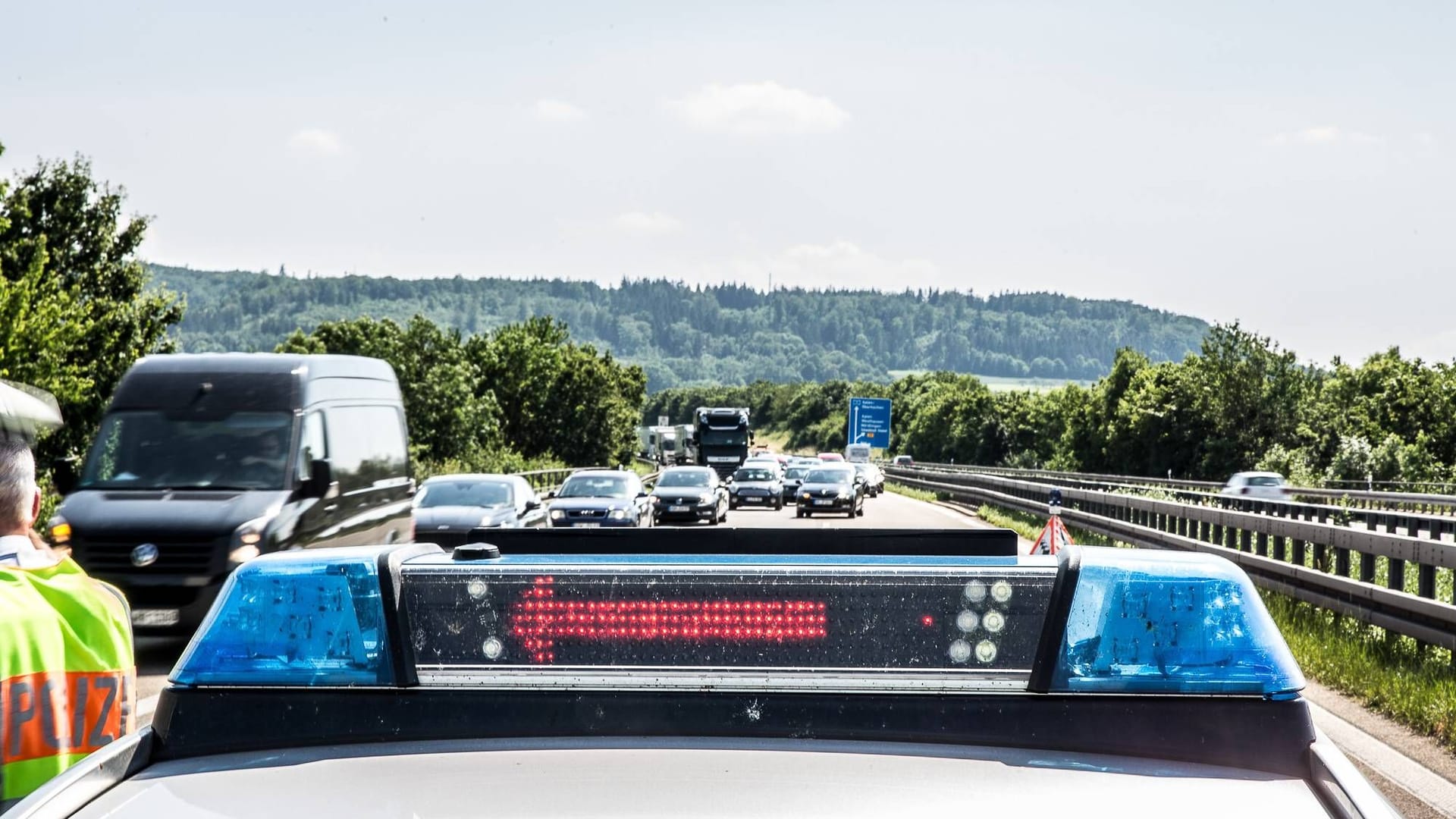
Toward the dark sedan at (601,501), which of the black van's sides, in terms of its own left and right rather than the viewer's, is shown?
back

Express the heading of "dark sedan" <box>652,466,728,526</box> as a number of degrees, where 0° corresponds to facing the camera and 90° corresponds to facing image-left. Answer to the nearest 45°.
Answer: approximately 0°

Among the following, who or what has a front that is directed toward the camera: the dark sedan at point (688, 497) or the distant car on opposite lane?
the dark sedan

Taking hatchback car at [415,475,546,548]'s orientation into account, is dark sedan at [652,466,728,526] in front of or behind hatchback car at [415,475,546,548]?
behind

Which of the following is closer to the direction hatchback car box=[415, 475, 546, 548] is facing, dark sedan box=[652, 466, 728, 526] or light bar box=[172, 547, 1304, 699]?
the light bar

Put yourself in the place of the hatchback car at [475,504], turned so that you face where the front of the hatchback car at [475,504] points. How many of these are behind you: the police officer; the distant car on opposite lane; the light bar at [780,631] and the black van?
1

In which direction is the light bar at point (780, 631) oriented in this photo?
toward the camera

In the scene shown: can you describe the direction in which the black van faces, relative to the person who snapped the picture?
facing the viewer and to the left of the viewer

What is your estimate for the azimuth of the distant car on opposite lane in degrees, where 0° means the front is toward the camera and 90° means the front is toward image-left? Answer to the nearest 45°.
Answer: approximately 135°

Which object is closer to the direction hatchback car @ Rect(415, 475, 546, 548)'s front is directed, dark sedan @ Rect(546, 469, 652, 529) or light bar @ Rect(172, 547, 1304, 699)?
the light bar

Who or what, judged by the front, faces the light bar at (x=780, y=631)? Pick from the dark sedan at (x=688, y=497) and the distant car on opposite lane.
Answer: the dark sedan
